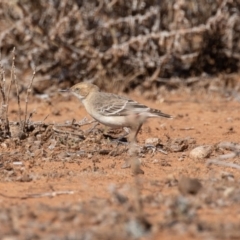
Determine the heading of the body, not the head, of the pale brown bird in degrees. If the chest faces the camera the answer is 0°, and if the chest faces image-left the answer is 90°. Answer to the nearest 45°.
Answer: approximately 90°
